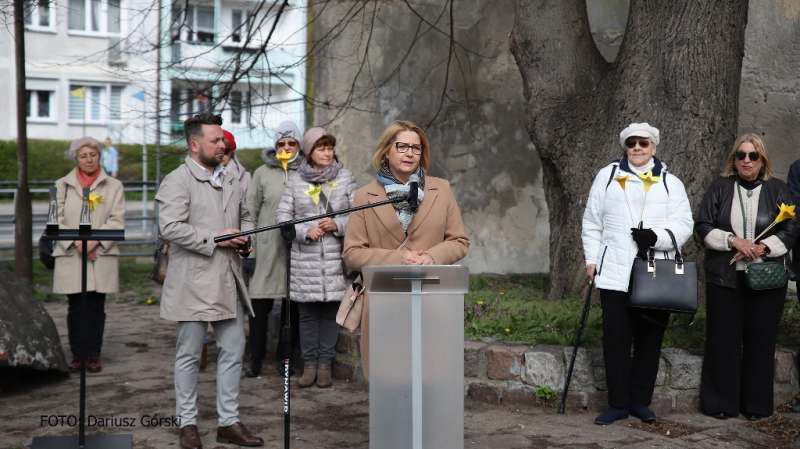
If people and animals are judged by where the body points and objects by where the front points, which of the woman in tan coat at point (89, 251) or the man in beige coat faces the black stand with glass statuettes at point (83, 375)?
the woman in tan coat

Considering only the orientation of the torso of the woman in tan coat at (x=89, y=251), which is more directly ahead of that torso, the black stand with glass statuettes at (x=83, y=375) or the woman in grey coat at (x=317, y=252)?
the black stand with glass statuettes

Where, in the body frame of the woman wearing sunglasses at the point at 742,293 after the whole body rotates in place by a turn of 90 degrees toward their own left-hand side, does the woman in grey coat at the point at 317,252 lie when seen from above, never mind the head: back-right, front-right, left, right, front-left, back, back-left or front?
back

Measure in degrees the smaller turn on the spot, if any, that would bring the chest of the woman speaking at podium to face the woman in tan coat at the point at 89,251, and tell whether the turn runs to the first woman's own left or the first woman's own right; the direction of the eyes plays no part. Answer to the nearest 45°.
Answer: approximately 135° to the first woman's own right

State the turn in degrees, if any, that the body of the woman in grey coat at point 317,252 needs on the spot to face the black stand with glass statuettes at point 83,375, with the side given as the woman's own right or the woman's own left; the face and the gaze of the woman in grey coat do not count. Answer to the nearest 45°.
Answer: approximately 45° to the woman's own right

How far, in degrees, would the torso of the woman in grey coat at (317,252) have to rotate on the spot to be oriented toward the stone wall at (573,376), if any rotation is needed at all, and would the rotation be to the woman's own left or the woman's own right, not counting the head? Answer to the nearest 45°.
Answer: approximately 45° to the woman's own left

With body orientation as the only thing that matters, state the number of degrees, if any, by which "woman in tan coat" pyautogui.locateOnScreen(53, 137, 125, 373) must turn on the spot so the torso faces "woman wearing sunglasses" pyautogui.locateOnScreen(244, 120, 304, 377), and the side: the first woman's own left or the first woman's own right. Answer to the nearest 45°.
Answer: approximately 45° to the first woman's own left
